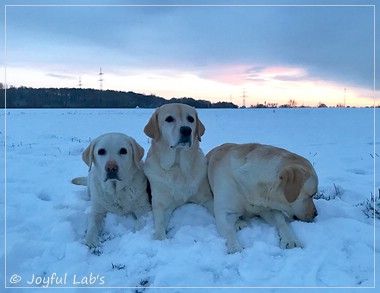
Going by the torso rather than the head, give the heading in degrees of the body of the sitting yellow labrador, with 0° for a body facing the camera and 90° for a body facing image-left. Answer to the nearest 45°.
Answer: approximately 0°

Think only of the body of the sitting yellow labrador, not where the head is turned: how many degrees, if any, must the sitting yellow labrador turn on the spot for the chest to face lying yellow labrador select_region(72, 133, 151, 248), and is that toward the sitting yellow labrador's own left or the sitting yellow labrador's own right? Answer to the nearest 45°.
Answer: approximately 90° to the sitting yellow labrador's own right

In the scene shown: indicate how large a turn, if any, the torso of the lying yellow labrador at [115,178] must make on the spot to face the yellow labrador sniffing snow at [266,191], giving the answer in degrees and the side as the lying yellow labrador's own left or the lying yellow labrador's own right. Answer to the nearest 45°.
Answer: approximately 45° to the lying yellow labrador's own left

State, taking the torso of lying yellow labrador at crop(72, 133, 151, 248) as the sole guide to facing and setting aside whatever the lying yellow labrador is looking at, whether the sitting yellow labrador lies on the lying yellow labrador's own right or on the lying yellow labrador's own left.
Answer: on the lying yellow labrador's own left

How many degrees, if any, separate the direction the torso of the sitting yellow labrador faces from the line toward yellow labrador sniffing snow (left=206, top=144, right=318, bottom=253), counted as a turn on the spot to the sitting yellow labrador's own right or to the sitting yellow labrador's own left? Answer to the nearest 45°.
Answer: approximately 45° to the sitting yellow labrador's own left

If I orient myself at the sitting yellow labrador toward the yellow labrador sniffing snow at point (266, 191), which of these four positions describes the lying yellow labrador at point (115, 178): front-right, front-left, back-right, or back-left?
back-right

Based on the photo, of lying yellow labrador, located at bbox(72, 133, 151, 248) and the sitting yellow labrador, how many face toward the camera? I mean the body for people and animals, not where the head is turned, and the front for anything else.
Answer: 2
